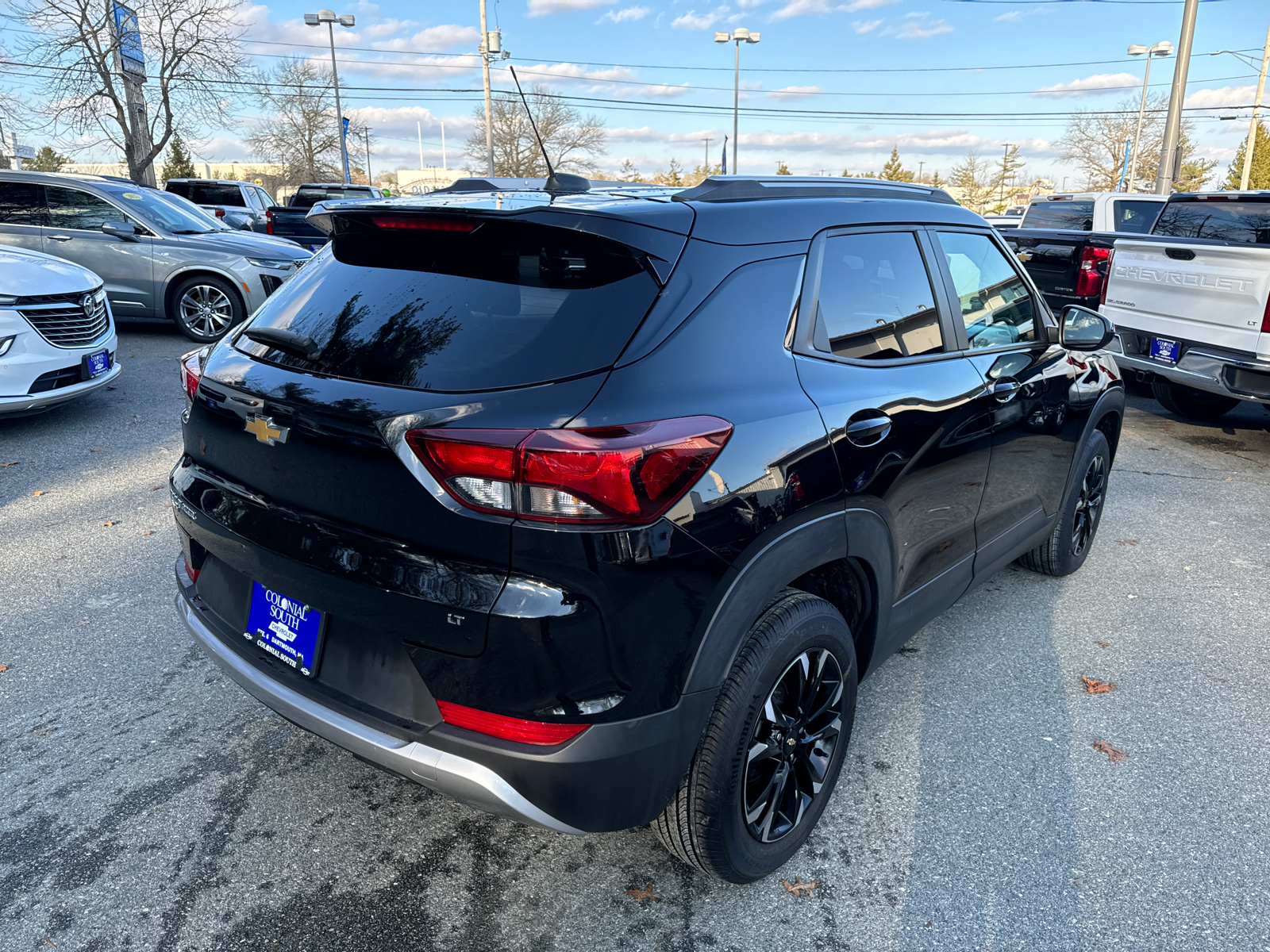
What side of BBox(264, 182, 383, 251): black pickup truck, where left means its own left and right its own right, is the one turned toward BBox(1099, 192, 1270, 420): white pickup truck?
right

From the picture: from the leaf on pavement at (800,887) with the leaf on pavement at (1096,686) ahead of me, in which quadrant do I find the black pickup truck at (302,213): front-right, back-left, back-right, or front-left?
front-left

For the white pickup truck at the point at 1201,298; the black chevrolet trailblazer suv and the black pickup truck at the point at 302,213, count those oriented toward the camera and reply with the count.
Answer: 0

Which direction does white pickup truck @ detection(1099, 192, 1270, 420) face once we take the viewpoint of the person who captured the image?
facing away from the viewer and to the right of the viewer

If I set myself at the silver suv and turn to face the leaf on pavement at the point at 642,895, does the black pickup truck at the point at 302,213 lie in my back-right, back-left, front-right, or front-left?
back-left

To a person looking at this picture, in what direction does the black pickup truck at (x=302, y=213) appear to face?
facing away from the viewer and to the right of the viewer

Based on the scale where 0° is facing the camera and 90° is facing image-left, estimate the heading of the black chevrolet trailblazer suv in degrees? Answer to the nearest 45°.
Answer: approximately 225°

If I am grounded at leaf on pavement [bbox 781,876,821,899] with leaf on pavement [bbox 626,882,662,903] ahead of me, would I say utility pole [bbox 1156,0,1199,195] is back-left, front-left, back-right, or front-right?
back-right

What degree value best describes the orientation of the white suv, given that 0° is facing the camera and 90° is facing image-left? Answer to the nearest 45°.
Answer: approximately 315°

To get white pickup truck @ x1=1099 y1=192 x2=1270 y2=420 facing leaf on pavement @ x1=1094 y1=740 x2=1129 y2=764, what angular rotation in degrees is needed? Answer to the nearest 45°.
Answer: approximately 135° to its right

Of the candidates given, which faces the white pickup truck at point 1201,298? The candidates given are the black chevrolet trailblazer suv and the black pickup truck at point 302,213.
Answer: the black chevrolet trailblazer suv

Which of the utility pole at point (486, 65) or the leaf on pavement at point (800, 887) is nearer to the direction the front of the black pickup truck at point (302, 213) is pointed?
the utility pole
